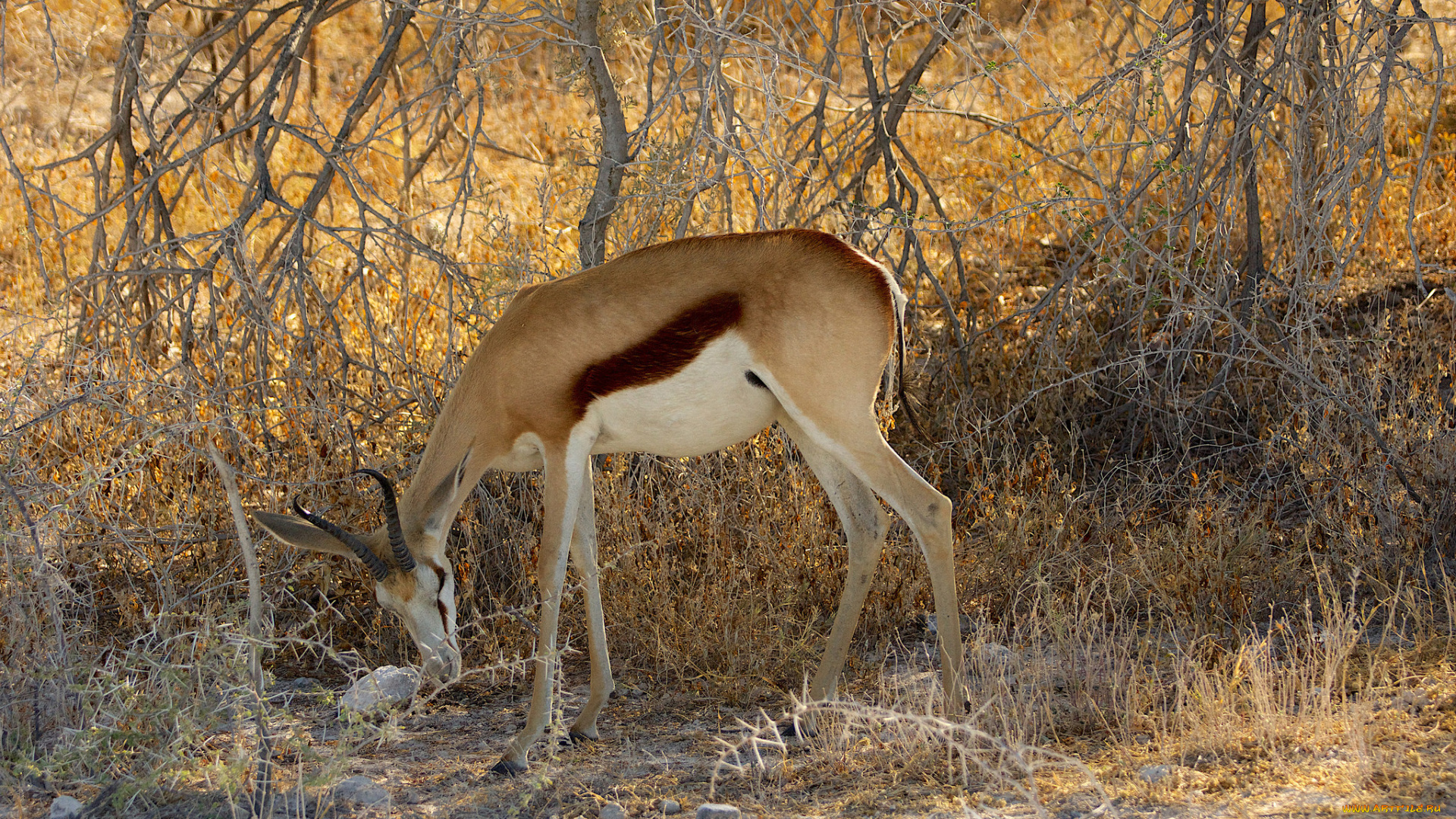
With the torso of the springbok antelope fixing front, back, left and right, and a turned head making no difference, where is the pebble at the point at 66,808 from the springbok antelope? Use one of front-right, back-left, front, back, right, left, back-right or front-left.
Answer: front

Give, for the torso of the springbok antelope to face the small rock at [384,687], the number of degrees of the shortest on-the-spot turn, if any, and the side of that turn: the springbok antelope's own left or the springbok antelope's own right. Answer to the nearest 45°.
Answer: approximately 45° to the springbok antelope's own right

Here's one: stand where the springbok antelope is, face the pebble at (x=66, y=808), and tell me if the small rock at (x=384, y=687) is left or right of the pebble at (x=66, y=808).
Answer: right

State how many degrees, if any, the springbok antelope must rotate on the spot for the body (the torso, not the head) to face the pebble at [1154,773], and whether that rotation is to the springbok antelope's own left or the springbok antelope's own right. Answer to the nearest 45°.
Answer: approximately 135° to the springbok antelope's own left

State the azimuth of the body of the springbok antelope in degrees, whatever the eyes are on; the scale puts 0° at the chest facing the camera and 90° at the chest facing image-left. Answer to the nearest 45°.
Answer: approximately 90°

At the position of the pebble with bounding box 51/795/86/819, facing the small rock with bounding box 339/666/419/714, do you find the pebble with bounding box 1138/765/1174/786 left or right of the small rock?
right
